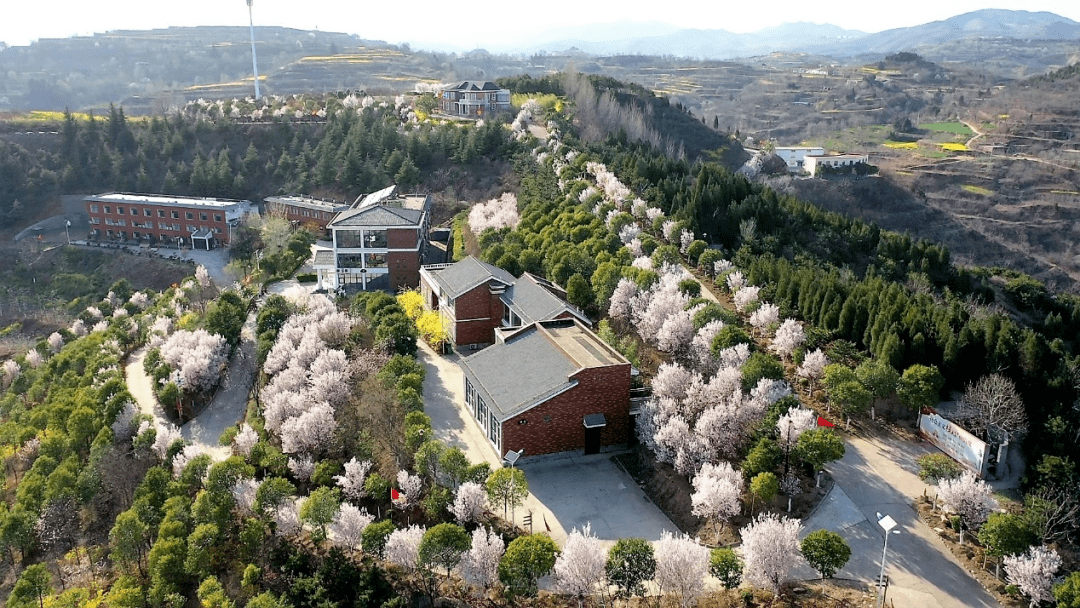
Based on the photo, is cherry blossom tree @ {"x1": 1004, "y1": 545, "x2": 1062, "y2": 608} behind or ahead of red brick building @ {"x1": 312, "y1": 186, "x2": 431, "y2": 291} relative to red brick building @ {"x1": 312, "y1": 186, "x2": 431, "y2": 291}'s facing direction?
ahead

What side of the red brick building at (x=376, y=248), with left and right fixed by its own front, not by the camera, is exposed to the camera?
front

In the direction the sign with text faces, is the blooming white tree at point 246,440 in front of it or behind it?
in front

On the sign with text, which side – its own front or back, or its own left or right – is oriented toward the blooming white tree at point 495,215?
right

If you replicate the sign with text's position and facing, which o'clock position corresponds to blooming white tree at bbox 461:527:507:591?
The blooming white tree is roughly at 12 o'clock from the sign with text.

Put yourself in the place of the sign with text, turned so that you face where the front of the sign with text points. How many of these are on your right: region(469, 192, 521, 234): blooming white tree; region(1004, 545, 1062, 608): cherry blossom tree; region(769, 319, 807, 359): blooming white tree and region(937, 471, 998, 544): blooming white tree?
2

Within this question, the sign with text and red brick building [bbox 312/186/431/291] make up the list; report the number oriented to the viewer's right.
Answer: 0

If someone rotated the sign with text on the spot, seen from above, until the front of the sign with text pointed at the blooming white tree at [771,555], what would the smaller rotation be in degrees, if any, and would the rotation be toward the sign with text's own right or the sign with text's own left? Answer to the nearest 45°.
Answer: approximately 45° to the sign with text's own left

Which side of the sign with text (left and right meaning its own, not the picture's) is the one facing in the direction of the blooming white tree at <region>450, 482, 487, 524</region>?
front

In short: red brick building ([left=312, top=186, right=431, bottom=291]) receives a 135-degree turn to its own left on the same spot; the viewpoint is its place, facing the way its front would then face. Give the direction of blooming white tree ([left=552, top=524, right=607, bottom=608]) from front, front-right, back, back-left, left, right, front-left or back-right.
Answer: back-right

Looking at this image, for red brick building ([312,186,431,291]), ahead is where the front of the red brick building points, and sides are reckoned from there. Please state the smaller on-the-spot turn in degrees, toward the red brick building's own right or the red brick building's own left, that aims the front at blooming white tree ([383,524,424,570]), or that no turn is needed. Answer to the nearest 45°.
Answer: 0° — it already faces it

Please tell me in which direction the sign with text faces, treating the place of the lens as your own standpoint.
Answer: facing the viewer and to the left of the viewer

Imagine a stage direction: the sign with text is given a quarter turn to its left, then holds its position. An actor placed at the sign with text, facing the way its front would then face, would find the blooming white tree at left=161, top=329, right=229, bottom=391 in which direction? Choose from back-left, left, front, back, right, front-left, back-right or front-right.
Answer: back-right

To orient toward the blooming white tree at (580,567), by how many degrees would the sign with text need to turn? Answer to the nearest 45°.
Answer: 0° — it already faces it

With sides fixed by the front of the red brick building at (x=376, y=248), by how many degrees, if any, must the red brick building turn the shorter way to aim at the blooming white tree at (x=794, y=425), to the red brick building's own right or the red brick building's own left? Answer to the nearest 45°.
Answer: approximately 45° to the red brick building's own left
